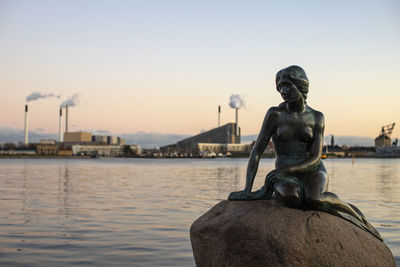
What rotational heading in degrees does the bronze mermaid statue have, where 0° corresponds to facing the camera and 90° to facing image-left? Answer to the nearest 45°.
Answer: approximately 0°
